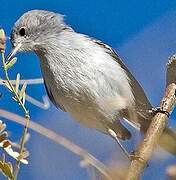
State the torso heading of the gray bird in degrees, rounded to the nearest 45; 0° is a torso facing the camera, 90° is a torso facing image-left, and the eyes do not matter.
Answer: approximately 45°
